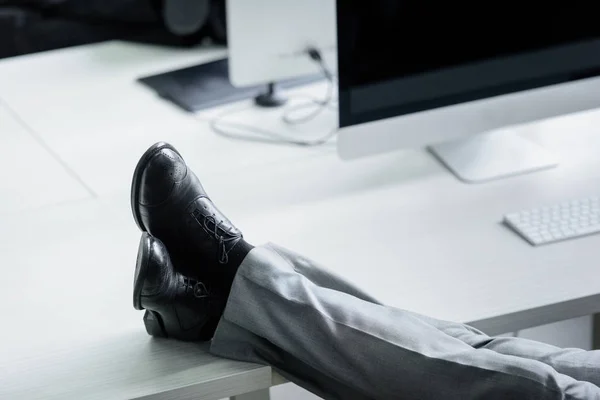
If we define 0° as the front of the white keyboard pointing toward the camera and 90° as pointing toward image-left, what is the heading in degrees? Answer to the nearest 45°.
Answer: approximately 315°

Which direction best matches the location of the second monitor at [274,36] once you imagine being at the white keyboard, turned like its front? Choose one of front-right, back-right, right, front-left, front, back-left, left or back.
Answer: back
